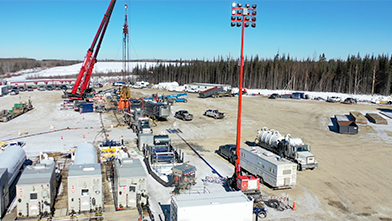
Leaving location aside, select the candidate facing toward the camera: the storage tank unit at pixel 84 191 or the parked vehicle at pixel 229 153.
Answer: the storage tank unit

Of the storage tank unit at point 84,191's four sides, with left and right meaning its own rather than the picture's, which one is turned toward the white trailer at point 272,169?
left

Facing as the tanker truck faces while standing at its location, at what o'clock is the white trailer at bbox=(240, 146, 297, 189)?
The white trailer is roughly at 2 o'clock from the tanker truck.

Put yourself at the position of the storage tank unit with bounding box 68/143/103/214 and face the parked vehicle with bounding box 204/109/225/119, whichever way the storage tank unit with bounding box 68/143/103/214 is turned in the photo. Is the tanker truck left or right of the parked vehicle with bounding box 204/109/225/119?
right

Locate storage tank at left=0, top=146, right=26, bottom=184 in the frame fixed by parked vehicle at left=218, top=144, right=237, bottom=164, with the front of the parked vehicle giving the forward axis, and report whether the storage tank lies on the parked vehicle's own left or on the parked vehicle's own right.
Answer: on the parked vehicle's own left

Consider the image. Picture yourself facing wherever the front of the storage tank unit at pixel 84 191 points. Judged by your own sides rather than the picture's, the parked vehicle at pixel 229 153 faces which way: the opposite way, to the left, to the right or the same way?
the opposite way

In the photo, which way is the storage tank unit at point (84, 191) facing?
toward the camera

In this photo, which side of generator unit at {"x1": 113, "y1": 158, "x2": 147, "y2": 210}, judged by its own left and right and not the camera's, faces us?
front

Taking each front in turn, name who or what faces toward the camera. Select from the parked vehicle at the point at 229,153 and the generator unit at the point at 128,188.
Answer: the generator unit

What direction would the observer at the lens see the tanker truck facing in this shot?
facing the viewer and to the right of the viewer
